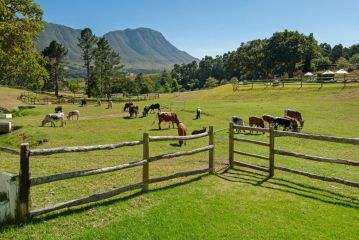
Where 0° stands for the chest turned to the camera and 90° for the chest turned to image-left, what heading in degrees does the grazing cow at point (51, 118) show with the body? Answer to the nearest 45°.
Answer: approximately 90°

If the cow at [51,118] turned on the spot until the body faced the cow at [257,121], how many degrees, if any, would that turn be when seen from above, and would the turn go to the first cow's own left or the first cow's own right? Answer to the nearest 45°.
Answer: approximately 135° to the first cow's own left

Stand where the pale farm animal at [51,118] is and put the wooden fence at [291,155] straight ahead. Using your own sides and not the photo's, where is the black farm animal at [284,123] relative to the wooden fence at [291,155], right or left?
left

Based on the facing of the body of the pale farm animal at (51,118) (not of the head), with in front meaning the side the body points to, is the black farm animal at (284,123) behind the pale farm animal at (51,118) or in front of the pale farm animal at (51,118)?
behind

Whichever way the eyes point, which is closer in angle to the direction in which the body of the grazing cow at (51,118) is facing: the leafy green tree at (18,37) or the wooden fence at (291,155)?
the leafy green tree

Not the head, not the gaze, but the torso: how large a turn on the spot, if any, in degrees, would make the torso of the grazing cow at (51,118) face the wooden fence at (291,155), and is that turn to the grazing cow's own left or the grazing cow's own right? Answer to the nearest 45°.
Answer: approximately 90° to the grazing cow's own left
